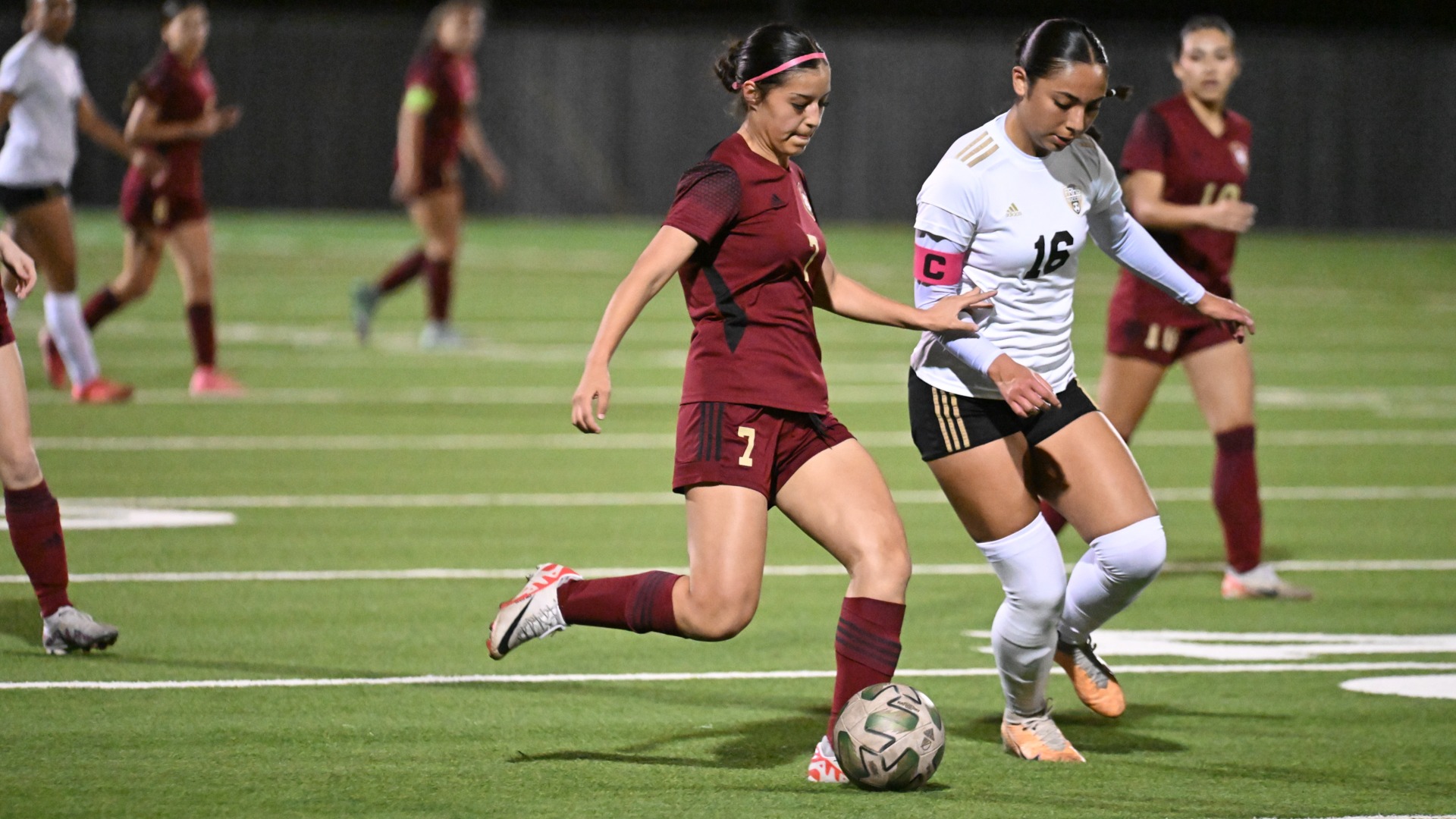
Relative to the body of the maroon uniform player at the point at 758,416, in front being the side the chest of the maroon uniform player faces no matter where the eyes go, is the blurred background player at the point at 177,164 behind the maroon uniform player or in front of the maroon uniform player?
behind

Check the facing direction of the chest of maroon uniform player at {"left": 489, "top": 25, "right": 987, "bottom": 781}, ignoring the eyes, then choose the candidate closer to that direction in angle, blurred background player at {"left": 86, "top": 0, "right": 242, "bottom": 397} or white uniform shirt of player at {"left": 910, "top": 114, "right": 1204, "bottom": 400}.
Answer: the white uniform shirt of player

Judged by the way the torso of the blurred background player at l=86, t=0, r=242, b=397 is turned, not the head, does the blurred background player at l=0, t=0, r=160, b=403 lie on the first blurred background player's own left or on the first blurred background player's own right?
on the first blurred background player's own right

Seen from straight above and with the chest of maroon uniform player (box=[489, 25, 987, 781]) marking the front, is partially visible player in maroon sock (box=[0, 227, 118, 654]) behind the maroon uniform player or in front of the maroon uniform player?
behind

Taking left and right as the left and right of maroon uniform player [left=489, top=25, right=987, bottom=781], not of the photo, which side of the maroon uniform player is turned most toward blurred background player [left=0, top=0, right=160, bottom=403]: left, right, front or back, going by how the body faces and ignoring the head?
back
